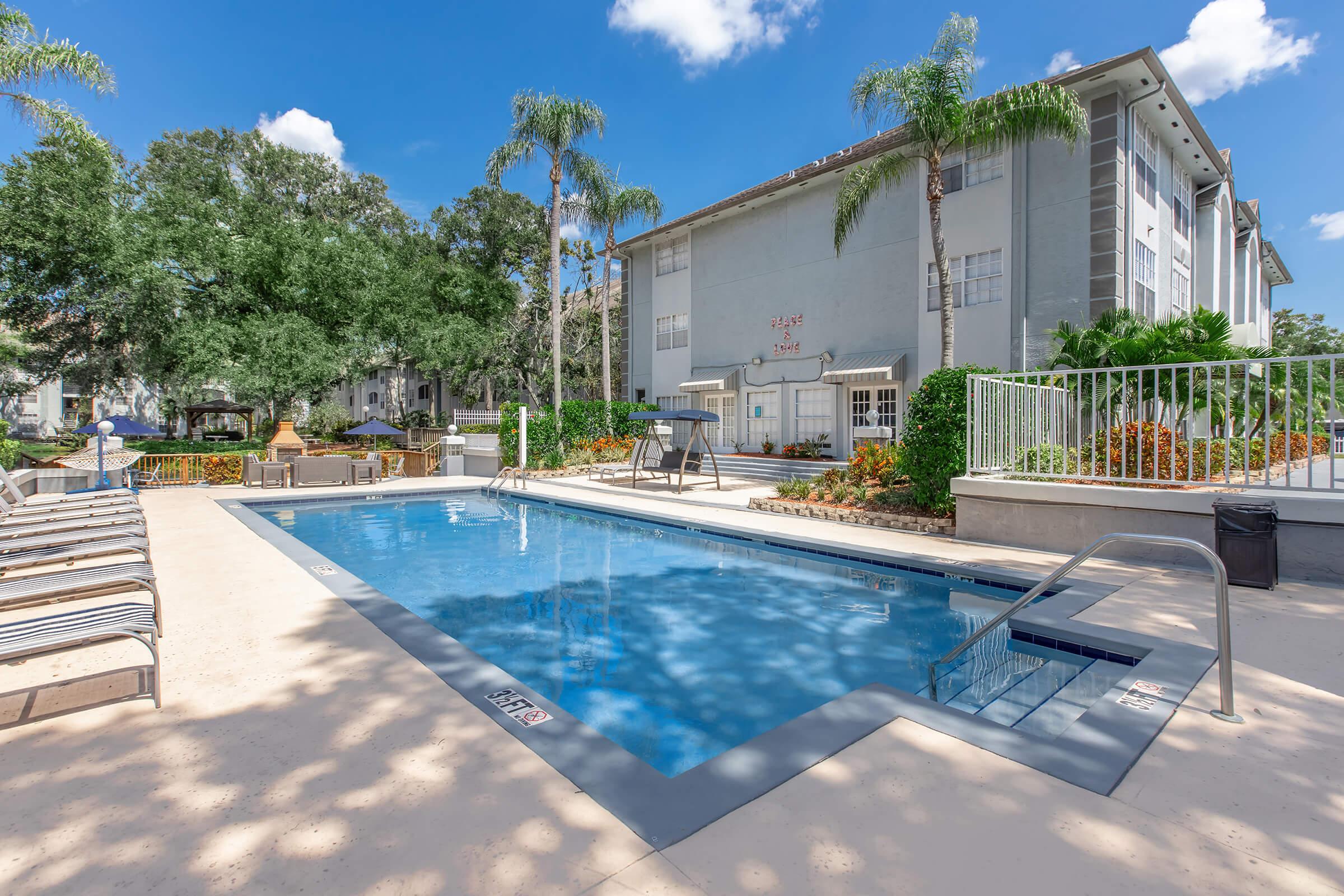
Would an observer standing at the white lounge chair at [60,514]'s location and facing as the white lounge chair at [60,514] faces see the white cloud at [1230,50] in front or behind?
in front

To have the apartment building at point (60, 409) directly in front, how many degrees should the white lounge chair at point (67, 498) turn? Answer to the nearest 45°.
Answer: approximately 90° to its left

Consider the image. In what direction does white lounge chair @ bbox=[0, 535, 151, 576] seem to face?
to the viewer's right

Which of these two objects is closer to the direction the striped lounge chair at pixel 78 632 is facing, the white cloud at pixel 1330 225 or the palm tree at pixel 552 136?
the white cloud

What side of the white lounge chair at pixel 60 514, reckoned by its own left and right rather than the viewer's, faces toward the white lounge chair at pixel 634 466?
front

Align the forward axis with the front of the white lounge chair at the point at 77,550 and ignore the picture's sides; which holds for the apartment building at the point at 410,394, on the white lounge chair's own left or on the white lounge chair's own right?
on the white lounge chair's own left

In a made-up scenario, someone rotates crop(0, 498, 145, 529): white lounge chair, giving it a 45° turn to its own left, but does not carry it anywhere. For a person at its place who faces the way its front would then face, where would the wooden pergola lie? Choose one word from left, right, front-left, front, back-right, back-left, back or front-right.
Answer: front-left

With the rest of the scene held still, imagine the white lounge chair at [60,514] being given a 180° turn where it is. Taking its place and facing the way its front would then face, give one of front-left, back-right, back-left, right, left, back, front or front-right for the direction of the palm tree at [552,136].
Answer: back-right

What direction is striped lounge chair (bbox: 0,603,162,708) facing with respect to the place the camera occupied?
facing to the right of the viewer

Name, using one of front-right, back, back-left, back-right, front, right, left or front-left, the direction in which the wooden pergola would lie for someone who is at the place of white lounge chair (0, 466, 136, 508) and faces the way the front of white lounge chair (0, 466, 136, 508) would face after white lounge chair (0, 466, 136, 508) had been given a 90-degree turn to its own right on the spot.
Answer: back

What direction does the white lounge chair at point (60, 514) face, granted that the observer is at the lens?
facing to the right of the viewer

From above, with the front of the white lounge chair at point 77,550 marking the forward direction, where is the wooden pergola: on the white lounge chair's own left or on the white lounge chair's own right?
on the white lounge chair's own left

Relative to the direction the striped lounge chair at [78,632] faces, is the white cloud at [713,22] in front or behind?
in front

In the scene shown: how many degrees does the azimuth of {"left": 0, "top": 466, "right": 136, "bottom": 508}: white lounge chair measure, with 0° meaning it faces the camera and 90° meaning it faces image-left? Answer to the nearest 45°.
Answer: approximately 270°

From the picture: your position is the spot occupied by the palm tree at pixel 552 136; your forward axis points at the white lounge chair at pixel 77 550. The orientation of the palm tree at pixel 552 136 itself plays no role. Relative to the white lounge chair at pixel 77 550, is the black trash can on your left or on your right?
left

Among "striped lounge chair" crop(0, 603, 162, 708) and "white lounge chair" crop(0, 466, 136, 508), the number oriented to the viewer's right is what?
2
